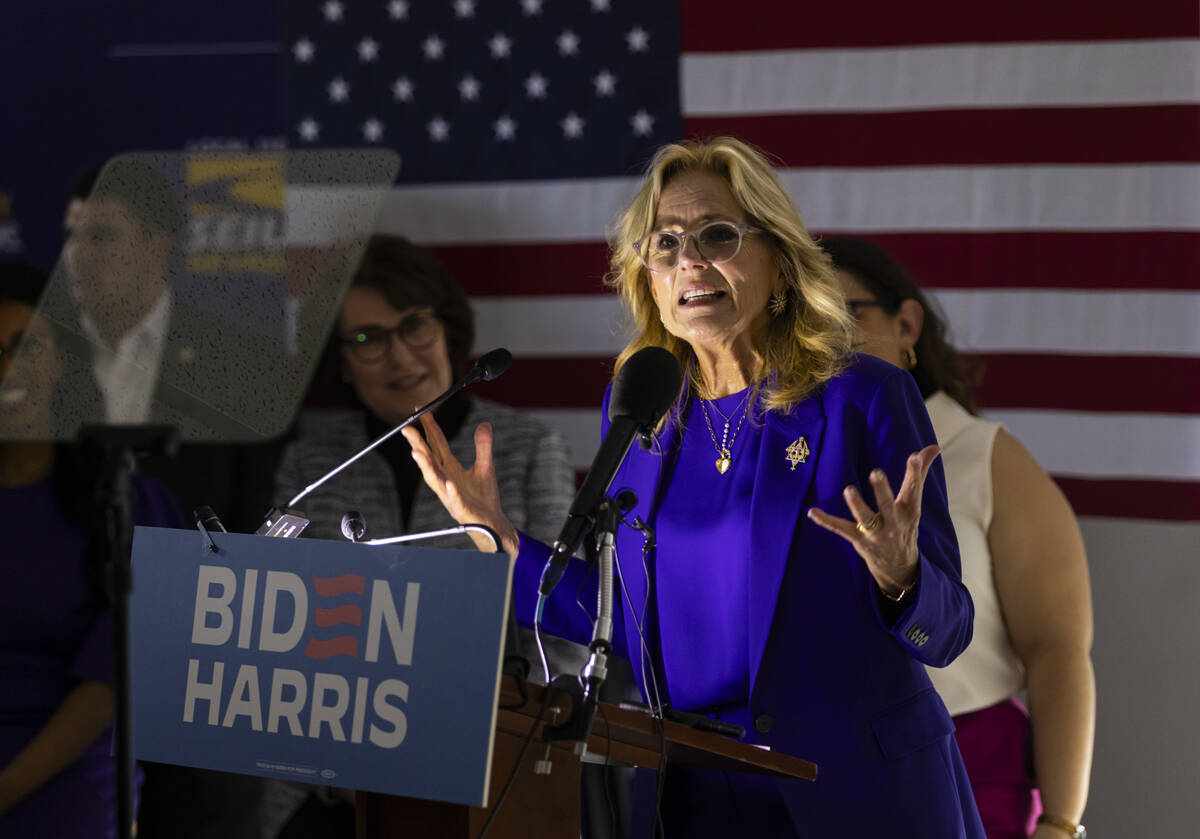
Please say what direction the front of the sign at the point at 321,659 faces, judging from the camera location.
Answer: facing the viewer and to the left of the viewer

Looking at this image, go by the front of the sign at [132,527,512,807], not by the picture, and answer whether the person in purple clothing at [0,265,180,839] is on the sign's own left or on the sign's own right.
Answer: on the sign's own right

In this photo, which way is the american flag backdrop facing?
toward the camera

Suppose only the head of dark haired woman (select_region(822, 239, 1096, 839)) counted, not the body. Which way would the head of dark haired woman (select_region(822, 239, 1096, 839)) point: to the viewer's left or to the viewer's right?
to the viewer's left

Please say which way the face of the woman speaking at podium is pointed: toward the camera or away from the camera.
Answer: toward the camera

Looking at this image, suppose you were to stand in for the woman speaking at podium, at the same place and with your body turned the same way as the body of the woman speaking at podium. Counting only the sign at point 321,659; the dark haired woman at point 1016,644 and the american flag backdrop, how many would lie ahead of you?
1

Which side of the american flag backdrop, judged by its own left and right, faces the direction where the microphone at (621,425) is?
front

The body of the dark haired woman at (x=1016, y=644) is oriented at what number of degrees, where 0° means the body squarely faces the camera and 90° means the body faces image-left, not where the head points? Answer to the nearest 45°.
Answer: approximately 45°

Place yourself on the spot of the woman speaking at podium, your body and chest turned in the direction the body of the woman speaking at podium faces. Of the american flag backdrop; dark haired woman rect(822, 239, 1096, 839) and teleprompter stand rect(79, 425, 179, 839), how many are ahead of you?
1

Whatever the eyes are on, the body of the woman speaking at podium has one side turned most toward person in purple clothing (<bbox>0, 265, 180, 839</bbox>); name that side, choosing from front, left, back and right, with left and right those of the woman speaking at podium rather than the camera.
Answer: right
